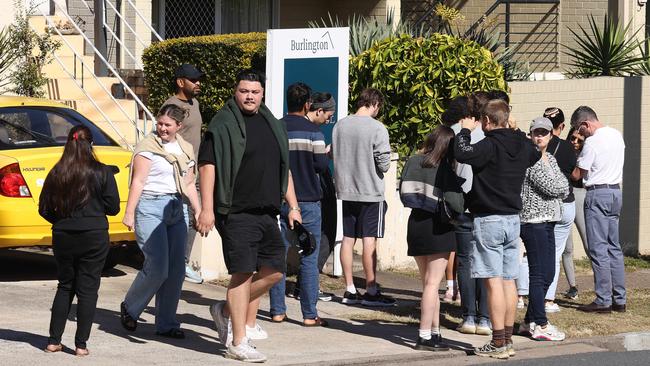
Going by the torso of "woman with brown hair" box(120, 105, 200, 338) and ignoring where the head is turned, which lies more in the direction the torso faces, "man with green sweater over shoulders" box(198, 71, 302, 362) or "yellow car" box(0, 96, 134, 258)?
the man with green sweater over shoulders

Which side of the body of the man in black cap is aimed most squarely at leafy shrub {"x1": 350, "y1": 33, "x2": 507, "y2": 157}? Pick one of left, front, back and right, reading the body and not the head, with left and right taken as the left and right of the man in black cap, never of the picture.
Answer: left

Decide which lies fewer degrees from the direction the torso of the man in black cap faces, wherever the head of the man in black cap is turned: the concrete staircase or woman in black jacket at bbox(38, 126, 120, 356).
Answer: the woman in black jacket

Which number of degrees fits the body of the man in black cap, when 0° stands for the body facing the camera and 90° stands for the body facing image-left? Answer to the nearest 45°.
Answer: approximately 315°

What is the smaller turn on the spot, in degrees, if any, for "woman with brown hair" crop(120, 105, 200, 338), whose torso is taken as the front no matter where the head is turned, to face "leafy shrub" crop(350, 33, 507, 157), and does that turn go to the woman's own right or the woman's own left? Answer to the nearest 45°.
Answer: approximately 90° to the woman's own left

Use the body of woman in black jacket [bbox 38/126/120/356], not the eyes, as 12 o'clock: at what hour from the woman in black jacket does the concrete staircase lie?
The concrete staircase is roughly at 12 o'clock from the woman in black jacket.

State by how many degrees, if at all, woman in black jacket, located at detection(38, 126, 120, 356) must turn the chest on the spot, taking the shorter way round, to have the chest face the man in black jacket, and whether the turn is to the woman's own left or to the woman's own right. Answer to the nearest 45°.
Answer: approximately 90° to the woman's own right

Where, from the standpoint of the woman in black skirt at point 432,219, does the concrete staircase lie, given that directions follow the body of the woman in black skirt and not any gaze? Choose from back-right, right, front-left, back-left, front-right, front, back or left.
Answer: left

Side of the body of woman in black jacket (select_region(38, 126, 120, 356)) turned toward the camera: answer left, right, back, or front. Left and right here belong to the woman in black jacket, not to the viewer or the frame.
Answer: back
